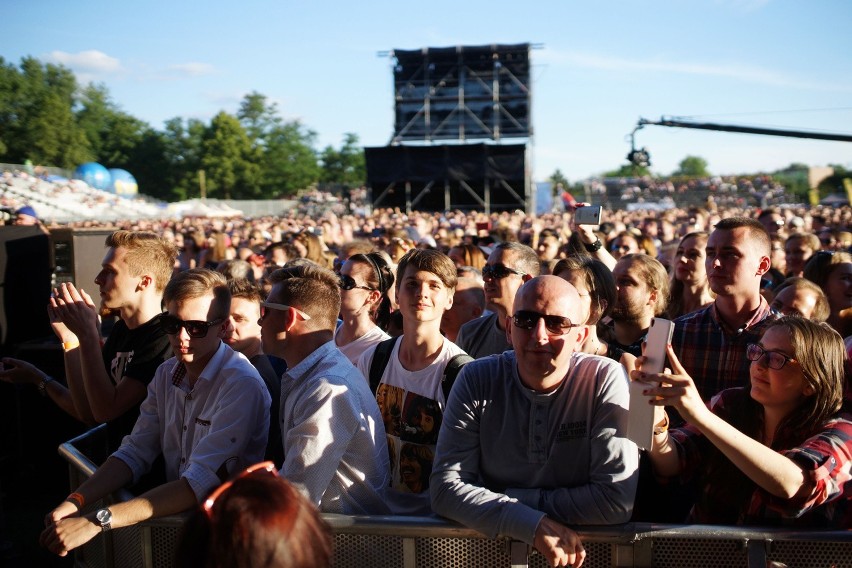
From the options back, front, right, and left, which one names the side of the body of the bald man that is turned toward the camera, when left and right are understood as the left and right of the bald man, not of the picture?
front

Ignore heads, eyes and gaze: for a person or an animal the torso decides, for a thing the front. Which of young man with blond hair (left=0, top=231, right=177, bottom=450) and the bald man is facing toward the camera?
the bald man

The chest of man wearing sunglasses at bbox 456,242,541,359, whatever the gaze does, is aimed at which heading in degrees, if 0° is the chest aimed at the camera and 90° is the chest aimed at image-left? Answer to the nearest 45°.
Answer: approximately 45°

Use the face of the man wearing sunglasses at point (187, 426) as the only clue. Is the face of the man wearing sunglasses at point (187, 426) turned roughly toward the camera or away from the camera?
toward the camera

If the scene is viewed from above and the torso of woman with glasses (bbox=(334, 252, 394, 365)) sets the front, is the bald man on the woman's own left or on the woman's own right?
on the woman's own left

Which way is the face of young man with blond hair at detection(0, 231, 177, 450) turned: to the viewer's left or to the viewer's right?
to the viewer's left

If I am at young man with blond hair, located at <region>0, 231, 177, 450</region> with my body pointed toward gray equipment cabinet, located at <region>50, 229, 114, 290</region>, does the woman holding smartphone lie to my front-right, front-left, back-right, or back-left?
back-right

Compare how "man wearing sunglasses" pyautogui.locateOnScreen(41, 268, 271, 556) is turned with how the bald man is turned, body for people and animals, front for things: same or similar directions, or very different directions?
same or similar directions

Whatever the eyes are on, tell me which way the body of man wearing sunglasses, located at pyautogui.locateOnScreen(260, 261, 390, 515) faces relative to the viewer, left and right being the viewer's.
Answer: facing to the left of the viewer

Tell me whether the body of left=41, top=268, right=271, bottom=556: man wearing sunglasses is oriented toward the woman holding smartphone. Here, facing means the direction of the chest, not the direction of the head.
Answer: no

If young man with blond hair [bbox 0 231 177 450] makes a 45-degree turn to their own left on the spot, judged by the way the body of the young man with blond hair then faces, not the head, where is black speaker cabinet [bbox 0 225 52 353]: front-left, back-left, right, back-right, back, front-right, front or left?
back-right

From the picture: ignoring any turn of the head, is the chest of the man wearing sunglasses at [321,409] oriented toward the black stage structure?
no
